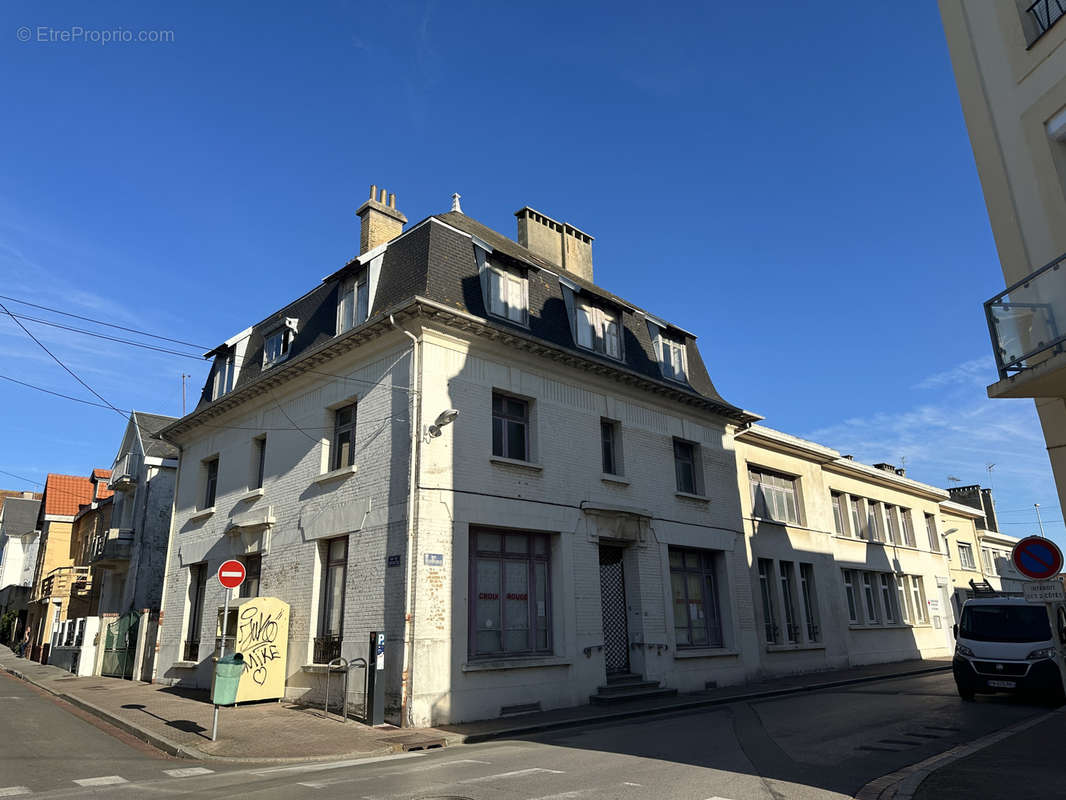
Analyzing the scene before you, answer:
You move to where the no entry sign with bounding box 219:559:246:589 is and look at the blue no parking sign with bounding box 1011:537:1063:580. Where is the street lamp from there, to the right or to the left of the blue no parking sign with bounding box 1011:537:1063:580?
left

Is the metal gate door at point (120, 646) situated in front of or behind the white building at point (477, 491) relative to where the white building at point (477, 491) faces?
behind

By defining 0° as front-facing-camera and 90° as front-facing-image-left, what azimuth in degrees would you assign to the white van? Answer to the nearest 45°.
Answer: approximately 0°

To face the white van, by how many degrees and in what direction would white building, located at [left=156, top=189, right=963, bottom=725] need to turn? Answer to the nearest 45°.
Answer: approximately 45° to its left

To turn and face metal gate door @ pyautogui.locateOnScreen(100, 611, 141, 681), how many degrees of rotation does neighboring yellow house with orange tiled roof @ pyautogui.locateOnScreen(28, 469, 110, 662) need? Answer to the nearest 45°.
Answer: approximately 45° to its left

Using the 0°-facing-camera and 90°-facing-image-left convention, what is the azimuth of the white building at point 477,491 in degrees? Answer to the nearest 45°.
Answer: approximately 315°

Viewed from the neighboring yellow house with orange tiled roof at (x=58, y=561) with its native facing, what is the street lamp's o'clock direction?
The street lamp is roughly at 10 o'clock from the neighboring yellow house with orange tiled roof.

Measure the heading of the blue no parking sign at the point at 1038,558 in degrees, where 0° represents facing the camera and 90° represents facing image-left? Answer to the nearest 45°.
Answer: approximately 0°
